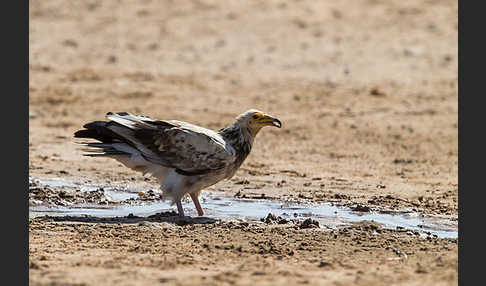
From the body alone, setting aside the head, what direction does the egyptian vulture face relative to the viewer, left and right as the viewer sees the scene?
facing to the right of the viewer
